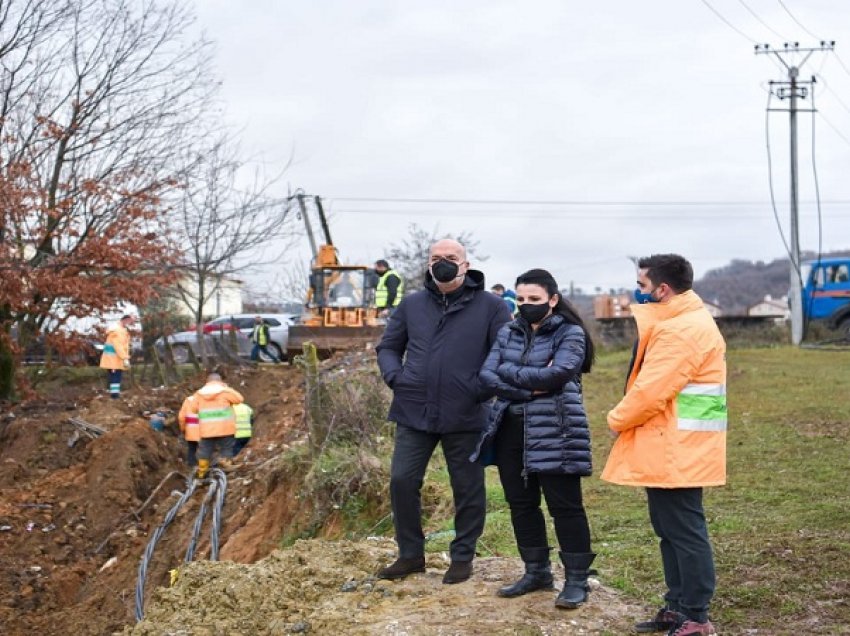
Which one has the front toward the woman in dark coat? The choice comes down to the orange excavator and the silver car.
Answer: the orange excavator

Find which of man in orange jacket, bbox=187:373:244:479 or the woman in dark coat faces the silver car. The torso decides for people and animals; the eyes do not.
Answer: the man in orange jacket

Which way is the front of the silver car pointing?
to the viewer's left

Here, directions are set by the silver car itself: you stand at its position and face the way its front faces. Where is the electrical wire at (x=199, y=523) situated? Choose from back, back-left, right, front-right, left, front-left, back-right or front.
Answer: left

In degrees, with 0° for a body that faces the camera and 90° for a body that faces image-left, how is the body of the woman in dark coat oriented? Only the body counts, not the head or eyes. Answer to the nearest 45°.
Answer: approximately 45°

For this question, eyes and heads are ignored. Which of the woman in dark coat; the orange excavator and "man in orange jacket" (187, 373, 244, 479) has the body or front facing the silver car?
the man in orange jacket

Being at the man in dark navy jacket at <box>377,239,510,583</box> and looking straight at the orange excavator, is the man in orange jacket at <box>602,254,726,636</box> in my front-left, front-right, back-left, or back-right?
back-right

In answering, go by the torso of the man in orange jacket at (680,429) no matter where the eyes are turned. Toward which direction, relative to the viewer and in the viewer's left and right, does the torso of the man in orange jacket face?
facing to the left of the viewer

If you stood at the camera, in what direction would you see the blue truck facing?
facing to the left of the viewer

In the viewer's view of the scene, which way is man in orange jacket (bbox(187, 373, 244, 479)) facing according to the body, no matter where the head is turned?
away from the camera

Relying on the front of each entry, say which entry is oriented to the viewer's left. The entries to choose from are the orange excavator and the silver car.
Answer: the silver car

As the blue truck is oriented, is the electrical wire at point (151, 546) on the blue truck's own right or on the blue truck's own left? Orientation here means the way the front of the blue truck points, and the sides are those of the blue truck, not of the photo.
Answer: on the blue truck's own left

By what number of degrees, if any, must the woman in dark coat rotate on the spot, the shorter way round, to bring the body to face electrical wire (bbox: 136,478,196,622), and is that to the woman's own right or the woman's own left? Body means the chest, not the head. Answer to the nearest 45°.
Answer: approximately 90° to the woman's own right

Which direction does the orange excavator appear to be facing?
toward the camera

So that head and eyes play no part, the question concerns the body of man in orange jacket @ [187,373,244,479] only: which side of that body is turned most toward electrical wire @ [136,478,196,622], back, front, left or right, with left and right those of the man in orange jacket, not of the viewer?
back

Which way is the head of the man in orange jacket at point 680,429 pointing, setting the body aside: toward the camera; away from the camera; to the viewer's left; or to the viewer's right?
to the viewer's left
